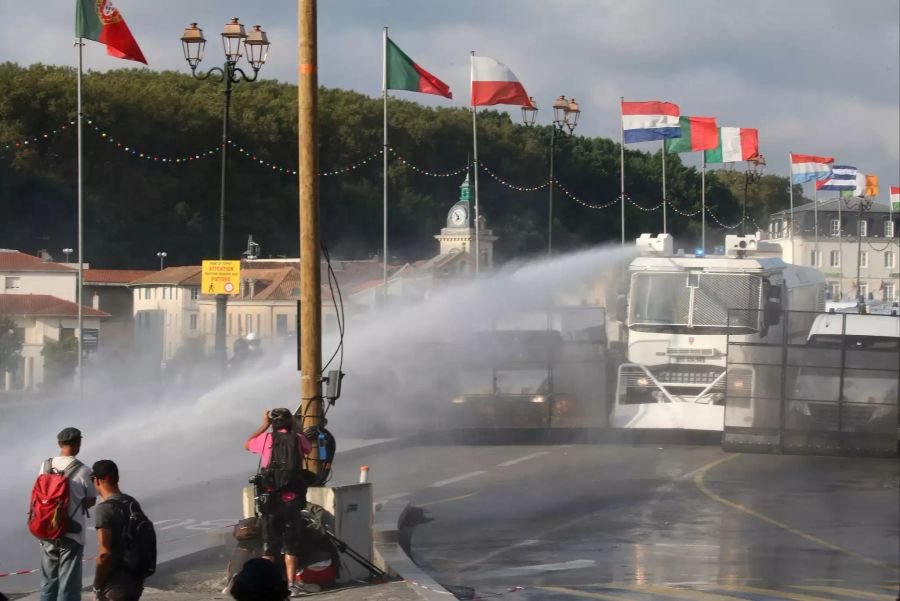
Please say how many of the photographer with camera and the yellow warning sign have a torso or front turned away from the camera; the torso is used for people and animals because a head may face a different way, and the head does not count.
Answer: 1

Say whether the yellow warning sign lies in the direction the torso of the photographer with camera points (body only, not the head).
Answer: yes

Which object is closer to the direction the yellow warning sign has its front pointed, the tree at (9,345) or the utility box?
the utility box

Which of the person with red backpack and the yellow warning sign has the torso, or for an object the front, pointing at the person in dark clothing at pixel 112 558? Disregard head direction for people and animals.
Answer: the yellow warning sign

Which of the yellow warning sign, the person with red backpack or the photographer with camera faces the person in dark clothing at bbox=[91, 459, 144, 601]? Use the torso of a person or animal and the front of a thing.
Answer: the yellow warning sign

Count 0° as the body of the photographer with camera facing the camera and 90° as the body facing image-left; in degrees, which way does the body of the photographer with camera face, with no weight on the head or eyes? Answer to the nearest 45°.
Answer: approximately 180°

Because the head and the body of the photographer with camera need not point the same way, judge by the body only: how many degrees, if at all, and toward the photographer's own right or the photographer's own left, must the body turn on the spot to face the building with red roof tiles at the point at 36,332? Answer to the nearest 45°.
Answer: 0° — they already face it

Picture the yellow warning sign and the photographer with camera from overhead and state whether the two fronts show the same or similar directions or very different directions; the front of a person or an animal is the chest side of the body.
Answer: very different directions

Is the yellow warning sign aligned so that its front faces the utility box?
yes

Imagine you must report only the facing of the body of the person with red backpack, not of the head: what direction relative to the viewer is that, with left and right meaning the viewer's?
facing away from the viewer and to the right of the viewer
